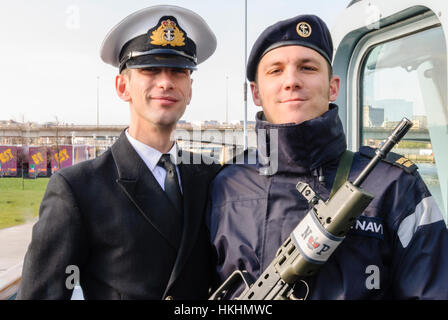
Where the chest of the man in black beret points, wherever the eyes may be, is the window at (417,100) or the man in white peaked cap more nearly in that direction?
the man in white peaked cap

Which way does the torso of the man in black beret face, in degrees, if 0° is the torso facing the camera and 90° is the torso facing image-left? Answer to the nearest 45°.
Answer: approximately 0°

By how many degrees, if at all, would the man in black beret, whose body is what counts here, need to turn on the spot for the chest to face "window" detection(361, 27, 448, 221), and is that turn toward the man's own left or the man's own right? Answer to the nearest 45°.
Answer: approximately 135° to the man's own left

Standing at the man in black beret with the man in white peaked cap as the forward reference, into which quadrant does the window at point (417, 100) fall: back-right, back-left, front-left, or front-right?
back-right

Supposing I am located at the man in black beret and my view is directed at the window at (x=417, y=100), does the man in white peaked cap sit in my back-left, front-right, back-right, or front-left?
back-left

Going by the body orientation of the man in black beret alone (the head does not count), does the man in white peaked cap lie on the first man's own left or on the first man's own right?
on the first man's own right

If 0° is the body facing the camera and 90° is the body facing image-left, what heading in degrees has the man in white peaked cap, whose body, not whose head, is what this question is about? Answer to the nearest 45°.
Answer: approximately 315°

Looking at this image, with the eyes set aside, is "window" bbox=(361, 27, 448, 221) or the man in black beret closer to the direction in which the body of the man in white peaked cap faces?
the man in black beret

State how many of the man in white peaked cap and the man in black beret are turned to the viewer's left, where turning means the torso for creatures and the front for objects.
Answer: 0
